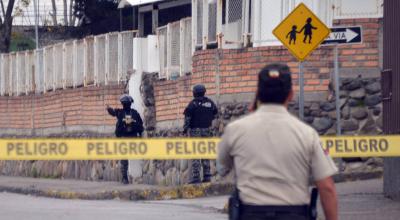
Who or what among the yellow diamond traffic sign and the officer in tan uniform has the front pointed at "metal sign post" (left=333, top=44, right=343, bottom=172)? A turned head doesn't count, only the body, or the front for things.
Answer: the officer in tan uniform

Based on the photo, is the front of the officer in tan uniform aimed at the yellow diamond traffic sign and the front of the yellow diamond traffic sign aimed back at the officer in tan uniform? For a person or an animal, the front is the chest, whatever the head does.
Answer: yes

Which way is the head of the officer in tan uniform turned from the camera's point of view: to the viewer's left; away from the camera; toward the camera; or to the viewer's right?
away from the camera

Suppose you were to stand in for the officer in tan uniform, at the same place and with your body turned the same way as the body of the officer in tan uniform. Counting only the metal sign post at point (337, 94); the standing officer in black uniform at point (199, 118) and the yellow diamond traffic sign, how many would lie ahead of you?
3

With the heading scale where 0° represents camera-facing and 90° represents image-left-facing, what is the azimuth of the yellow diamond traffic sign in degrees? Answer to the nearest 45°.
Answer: approximately 0°

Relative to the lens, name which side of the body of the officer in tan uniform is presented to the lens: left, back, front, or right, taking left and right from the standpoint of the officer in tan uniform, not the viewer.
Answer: back

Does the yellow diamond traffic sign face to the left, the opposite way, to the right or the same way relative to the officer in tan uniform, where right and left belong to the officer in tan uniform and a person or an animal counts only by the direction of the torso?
the opposite way

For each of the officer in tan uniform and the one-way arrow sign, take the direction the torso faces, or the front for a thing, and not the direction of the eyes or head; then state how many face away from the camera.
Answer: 1

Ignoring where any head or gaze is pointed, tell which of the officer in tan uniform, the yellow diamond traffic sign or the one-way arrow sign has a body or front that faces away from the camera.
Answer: the officer in tan uniform

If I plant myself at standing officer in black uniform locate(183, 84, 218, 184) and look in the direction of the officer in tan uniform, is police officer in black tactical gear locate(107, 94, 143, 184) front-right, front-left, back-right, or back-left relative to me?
back-right
